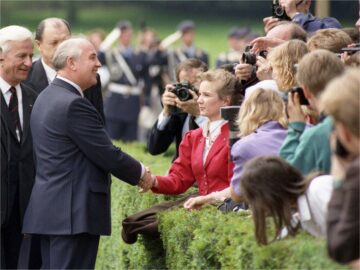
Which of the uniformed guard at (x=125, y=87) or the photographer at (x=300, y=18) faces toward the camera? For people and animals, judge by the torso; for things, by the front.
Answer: the uniformed guard

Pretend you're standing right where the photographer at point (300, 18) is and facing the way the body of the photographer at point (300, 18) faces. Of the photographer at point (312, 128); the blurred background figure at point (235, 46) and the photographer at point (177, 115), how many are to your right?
1

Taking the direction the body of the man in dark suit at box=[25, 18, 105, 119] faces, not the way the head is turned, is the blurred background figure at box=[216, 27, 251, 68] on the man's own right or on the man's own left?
on the man's own left

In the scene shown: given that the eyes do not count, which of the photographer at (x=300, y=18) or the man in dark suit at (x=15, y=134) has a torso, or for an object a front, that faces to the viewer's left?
the photographer

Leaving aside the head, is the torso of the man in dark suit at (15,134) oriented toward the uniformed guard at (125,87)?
no

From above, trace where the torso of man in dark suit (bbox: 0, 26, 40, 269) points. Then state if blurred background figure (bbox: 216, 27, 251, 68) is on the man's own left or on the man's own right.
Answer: on the man's own left

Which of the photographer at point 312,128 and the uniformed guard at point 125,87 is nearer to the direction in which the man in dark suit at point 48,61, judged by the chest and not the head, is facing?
the photographer

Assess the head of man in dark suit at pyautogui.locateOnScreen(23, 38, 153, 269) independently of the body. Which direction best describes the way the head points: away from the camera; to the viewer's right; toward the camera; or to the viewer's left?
to the viewer's right

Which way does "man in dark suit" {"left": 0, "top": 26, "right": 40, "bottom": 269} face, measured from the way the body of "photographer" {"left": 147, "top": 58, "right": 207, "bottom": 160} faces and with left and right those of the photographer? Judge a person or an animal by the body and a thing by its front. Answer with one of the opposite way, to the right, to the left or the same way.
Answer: to the left

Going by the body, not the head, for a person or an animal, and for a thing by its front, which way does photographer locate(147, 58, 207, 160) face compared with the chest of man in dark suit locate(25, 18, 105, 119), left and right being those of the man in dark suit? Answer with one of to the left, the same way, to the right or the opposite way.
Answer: to the right

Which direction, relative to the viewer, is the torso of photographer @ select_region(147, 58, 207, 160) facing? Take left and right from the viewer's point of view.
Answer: facing the viewer and to the left of the viewer

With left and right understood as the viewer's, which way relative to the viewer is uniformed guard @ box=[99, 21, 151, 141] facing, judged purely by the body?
facing the viewer

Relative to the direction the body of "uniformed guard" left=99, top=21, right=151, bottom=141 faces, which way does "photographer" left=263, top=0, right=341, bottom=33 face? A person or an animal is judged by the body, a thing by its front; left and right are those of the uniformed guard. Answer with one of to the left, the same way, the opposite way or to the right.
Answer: to the right

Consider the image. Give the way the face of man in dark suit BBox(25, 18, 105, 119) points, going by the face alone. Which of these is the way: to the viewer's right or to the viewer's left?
to the viewer's right

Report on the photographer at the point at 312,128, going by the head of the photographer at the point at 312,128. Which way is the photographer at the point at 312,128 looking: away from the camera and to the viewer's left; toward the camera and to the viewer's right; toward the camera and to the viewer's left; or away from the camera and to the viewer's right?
away from the camera and to the viewer's left

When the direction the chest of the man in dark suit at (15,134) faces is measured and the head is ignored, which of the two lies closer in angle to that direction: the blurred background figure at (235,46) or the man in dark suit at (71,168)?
the man in dark suit

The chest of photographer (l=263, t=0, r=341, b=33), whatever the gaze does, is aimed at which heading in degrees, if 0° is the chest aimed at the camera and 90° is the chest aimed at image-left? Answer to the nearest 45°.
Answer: approximately 90°

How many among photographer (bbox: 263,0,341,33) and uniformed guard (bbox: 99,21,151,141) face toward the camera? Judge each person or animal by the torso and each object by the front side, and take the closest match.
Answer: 1
